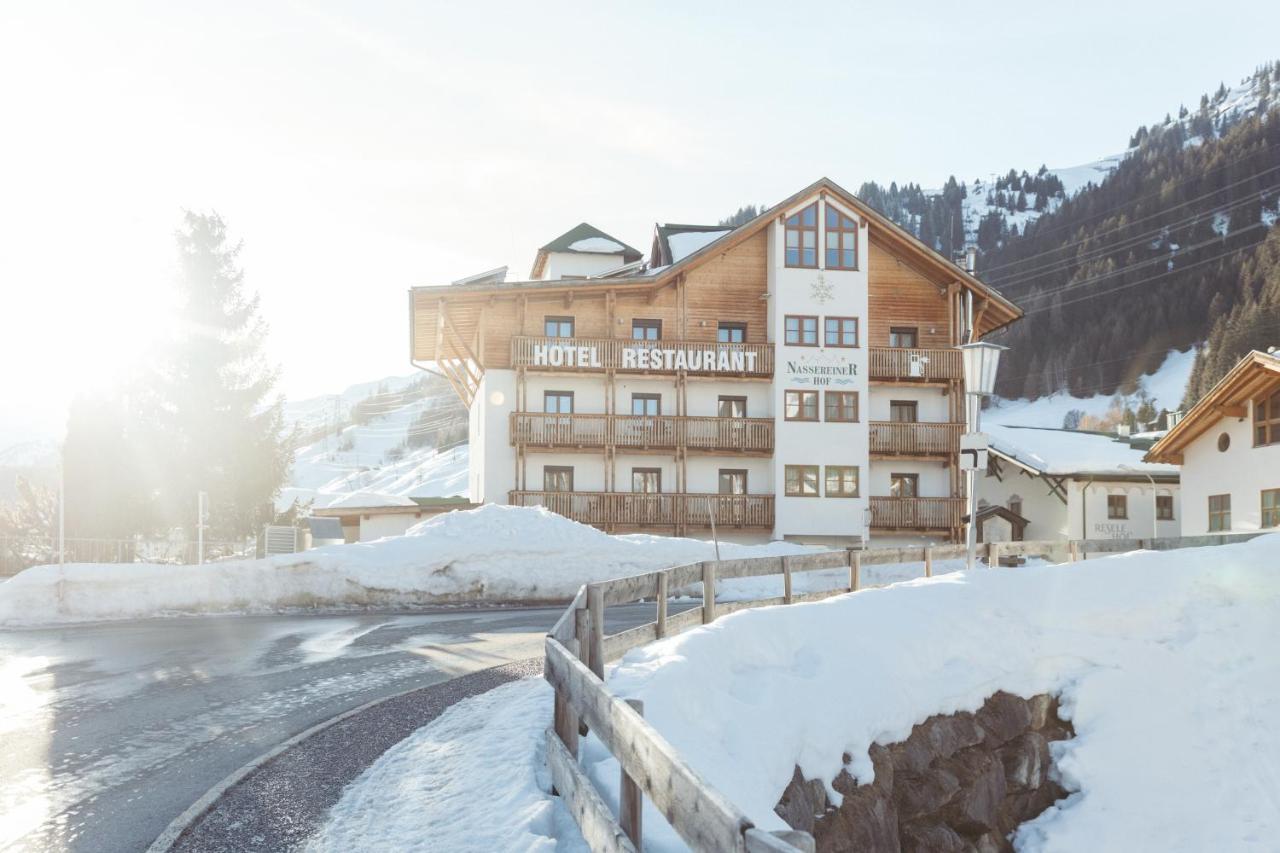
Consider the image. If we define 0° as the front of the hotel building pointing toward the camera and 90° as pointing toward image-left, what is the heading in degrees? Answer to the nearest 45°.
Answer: approximately 0°

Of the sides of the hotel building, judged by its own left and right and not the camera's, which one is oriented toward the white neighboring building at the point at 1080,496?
left

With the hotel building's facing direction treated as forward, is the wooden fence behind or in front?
in front
